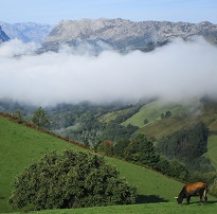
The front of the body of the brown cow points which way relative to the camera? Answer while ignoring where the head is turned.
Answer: to the viewer's left

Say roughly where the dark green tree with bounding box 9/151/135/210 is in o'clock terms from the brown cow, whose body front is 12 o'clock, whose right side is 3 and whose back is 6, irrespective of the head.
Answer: The dark green tree is roughly at 1 o'clock from the brown cow.
